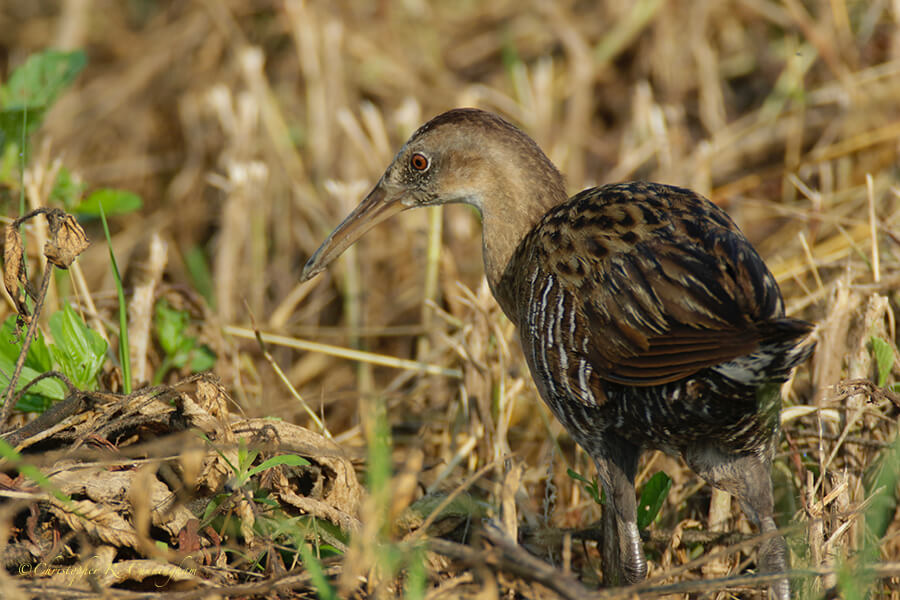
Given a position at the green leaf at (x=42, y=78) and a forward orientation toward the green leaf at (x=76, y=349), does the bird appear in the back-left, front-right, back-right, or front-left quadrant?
front-left

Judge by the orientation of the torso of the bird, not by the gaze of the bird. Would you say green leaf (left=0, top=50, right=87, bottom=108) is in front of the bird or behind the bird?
in front

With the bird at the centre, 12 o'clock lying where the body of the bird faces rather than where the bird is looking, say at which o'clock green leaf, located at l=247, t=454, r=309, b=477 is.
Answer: The green leaf is roughly at 10 o'clock from the bird.

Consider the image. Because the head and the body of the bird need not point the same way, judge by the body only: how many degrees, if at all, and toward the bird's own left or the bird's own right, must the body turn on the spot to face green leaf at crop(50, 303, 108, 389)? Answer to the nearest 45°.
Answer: approximately 45° to the bird's own left

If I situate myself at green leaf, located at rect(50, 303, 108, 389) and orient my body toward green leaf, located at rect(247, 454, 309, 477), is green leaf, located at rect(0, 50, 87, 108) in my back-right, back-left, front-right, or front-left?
back-left

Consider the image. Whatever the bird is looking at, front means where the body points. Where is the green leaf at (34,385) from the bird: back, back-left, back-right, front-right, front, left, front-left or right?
front-left
